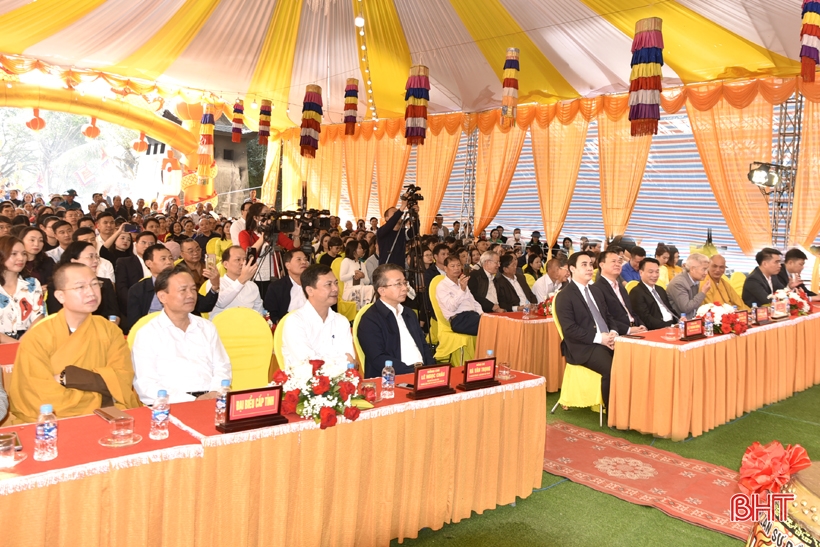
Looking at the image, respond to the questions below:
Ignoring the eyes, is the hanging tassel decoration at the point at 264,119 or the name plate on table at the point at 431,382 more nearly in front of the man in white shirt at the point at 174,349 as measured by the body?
the name plate on table

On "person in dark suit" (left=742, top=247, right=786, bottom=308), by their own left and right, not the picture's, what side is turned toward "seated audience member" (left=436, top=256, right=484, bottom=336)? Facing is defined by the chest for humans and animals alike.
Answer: right

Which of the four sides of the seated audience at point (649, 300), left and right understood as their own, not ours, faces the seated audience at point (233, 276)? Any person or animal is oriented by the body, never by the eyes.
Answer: right

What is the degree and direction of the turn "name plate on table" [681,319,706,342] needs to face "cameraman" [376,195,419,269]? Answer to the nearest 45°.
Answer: approximately 180°

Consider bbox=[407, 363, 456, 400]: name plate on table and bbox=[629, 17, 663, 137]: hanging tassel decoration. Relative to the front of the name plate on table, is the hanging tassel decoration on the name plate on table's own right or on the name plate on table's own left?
on the name plate on table's own left

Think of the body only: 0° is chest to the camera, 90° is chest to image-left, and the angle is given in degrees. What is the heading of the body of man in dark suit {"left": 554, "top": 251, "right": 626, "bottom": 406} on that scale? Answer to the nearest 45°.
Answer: approximately 315°

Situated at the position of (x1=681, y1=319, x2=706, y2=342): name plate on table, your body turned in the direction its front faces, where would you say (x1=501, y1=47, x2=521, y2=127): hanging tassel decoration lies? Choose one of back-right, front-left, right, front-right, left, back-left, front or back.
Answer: back

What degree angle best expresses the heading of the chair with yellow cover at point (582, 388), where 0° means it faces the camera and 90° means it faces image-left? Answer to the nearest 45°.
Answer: approximately 315°

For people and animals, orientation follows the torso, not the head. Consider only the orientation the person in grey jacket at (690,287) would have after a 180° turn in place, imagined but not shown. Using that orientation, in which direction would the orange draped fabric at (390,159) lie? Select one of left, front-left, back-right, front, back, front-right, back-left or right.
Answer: front

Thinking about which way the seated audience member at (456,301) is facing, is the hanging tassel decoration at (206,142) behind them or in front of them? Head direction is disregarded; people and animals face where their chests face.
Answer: behind
